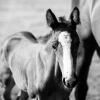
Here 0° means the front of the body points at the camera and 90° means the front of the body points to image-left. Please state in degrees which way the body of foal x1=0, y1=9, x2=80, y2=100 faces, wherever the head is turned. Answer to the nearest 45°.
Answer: approximately 315°

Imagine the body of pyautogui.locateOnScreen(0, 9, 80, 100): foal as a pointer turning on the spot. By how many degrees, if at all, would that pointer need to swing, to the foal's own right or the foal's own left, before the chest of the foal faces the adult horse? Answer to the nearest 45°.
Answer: approximately 90° to the foal's own left
